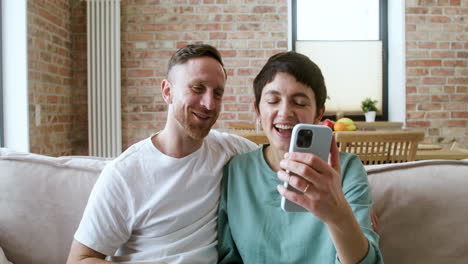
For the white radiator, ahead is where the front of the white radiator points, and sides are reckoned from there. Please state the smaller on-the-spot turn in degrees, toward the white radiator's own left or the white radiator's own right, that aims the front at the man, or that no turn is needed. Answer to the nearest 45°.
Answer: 0° — it already faces them

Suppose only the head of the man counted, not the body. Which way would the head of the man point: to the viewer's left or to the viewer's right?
to the viewer's right

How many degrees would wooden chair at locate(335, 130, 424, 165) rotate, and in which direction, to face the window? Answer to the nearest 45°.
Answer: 0° — it already faces it

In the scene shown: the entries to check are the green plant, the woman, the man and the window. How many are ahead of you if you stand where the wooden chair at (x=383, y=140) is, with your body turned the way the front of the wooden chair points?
2

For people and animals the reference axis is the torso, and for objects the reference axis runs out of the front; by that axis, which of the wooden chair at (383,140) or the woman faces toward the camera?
the woman

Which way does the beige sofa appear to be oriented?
toward the camera

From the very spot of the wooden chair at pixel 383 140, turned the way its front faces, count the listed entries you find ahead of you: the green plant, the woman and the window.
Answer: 2

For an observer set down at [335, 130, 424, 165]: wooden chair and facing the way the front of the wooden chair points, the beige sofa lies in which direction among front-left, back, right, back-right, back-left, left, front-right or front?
back

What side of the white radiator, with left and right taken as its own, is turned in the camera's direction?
front

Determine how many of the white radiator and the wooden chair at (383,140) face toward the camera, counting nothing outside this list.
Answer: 1

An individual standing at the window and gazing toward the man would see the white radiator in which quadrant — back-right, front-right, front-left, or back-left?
front-right

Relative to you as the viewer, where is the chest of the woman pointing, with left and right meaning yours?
facing the viewer

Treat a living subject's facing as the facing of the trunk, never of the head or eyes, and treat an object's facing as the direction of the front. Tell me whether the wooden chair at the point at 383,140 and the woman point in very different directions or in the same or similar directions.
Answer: very different directions

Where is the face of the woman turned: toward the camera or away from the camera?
toward the camera

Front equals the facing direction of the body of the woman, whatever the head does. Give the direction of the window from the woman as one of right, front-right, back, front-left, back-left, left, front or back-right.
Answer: back

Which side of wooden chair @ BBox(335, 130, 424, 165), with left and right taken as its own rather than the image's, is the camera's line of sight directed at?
back
